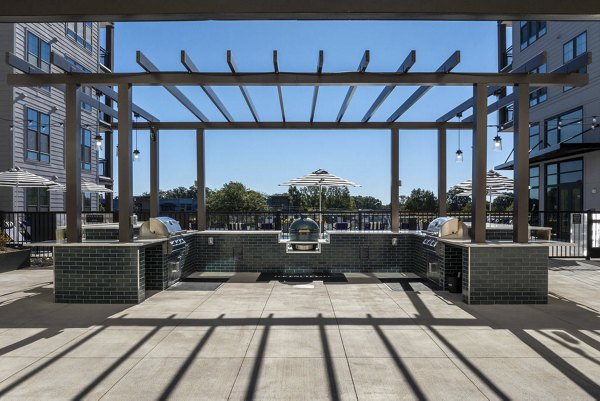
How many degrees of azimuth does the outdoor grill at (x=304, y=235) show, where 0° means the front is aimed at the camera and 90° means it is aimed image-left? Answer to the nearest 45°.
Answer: approximately 0°

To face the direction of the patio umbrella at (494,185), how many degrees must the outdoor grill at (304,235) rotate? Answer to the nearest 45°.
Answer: approximately 135° to its left

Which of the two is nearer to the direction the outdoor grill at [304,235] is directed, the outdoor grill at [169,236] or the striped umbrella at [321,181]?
the outdoor grill

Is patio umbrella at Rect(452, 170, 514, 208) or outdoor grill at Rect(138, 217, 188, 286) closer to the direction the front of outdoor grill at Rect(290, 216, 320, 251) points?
the outdoor grill

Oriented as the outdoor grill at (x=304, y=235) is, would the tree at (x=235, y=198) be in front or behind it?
behind

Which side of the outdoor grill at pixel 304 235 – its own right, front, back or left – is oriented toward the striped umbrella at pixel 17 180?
right

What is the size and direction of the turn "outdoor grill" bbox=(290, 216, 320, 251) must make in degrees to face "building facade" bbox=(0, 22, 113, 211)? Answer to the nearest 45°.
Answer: approximately 135° to its right
